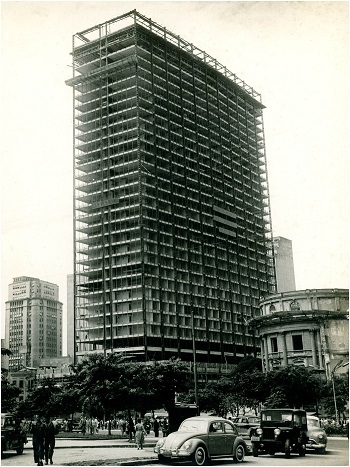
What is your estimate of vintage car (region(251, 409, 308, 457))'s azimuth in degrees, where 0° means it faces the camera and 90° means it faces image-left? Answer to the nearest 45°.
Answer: approximately 45°

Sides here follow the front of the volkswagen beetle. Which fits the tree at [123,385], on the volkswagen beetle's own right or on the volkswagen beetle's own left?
on the volkswagen beetle's own right

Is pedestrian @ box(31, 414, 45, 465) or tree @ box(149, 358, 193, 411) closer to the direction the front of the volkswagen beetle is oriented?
the pedestrian

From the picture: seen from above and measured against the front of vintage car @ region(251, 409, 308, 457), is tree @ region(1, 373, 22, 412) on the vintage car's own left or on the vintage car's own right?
on the vintage car's own right

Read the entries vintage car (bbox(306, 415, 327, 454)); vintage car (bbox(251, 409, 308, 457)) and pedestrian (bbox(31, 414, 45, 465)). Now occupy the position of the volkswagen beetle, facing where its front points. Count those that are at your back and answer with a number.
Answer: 2

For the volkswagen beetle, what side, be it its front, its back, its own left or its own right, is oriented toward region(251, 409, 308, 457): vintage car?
back

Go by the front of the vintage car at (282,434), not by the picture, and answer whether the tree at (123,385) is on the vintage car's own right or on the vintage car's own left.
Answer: on the vintage car's own right

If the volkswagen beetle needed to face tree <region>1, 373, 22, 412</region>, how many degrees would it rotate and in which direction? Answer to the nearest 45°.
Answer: approximately 90° to its right

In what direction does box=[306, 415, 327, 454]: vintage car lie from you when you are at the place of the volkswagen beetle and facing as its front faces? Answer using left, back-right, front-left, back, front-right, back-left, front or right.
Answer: back
